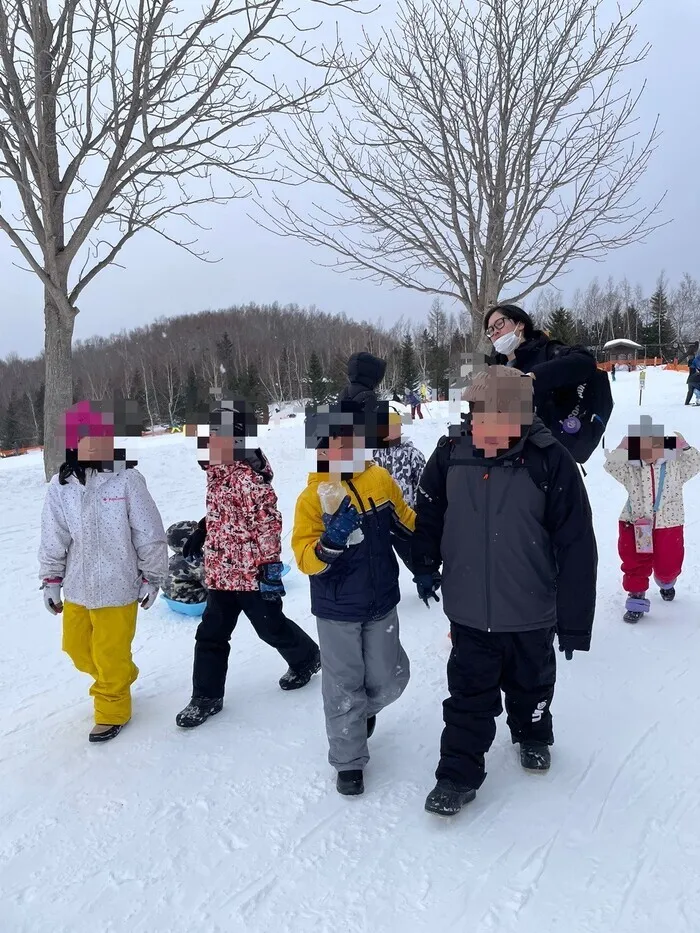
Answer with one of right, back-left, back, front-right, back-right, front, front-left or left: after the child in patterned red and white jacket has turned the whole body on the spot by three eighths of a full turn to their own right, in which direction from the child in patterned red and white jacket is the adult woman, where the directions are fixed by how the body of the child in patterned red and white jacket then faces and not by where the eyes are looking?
right

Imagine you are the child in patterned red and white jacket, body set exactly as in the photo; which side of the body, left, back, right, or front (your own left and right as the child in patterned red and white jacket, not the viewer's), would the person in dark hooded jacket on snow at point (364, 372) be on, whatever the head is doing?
back

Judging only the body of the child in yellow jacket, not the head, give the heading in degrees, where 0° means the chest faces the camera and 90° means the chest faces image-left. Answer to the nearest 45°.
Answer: approximately 0°

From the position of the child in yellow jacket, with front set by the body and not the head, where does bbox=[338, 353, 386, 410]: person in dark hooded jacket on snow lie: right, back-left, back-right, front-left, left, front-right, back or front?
back

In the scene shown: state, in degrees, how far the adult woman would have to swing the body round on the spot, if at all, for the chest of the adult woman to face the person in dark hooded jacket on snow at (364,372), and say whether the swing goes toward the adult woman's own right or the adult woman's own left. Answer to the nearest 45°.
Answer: approximately 90° to the adult woman's own right

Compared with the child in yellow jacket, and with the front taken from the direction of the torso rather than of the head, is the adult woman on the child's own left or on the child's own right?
on the child's own left

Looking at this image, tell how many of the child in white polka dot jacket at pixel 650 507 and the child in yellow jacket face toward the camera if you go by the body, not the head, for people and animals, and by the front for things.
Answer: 2

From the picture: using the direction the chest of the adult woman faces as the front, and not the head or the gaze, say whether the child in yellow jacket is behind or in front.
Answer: in front

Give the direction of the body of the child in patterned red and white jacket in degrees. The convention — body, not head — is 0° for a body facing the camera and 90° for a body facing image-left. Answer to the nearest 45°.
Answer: approximately 45°

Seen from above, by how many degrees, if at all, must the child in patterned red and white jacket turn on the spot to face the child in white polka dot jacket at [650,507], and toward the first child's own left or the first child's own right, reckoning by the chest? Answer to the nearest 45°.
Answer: approximately 135° to the first child's own left
